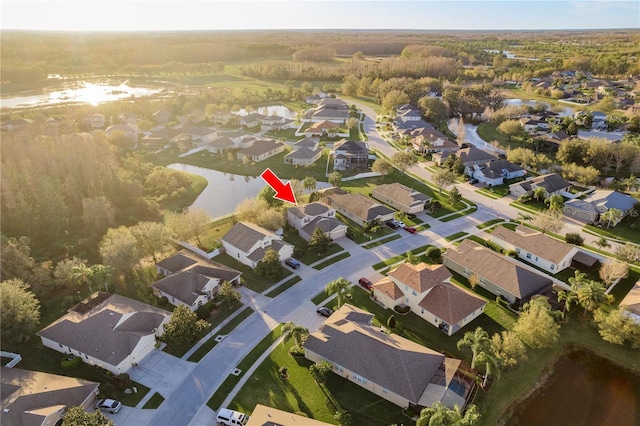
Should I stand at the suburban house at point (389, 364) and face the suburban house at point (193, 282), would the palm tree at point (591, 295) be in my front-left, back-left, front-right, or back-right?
back-right

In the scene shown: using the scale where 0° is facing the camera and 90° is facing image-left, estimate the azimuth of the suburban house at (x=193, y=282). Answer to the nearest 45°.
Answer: approximately 315°

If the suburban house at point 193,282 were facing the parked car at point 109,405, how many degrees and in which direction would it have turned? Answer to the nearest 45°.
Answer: approximately 90° to its right

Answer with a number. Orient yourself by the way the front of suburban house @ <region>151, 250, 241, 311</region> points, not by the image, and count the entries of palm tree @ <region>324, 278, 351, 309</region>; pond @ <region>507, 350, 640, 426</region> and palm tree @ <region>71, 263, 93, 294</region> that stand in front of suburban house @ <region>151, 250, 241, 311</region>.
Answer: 2

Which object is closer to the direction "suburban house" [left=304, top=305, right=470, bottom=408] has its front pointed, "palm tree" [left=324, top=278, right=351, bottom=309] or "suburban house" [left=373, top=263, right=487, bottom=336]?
the palm tree

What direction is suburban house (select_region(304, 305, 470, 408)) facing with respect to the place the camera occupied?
facing away from the viewer and to the left of the viewer

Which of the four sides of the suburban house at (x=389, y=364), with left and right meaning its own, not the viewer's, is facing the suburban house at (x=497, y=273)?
right

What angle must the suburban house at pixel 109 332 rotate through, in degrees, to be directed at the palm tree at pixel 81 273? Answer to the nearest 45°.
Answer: approximately 135° to its left
